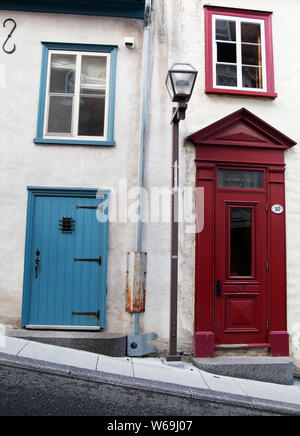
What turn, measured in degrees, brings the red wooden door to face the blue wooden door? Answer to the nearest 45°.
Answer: approximately 90° to its right

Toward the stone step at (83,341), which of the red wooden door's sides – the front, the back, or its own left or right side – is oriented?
right

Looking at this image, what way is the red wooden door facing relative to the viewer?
toward the camera
